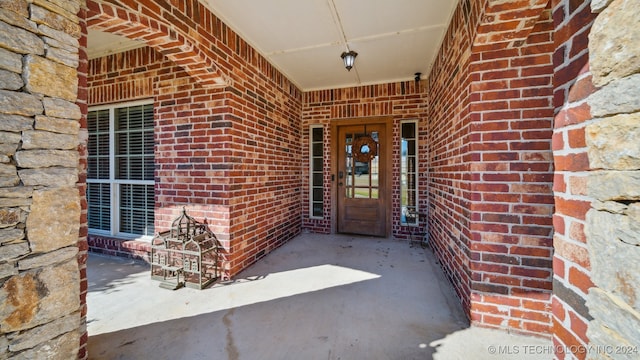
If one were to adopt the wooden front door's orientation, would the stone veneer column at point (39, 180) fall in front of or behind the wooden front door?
in front

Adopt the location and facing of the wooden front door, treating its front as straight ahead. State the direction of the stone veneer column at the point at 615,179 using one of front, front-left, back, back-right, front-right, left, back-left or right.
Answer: front

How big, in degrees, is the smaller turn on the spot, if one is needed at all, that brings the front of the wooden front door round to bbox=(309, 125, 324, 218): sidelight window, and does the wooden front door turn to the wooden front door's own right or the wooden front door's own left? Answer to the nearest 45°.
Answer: approximately 90° to the wooden front door's own right

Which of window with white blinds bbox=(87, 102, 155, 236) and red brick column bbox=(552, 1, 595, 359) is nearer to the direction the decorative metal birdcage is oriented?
the red brick column

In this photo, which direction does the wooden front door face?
toward the camera

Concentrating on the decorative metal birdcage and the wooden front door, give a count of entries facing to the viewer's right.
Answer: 0

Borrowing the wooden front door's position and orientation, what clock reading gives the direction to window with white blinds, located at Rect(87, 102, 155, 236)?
The window with white blinds is roughly at 2 o'clock from the wooden front door.

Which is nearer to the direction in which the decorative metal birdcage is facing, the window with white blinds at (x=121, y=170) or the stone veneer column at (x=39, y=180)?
the stone veneer column

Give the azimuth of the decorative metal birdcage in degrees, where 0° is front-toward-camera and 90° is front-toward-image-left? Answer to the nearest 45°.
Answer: approximately 45°

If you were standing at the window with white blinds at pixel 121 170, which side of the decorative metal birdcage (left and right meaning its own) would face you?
right

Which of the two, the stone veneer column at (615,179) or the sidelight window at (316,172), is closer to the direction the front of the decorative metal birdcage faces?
the stone veneer column
